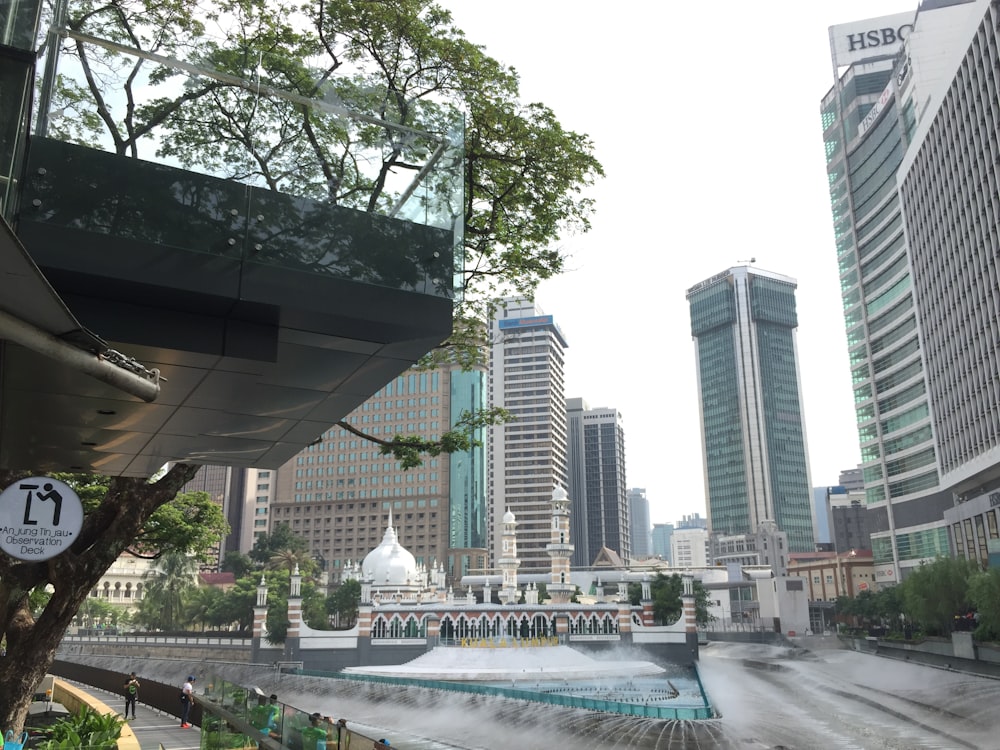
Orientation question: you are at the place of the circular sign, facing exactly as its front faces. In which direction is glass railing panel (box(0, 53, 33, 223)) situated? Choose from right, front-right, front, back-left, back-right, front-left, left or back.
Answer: front

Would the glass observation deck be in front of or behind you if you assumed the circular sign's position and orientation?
in front

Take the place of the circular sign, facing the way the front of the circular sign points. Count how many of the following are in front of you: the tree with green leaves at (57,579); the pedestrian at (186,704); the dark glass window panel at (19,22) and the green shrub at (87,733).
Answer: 1

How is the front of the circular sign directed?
toward the camera

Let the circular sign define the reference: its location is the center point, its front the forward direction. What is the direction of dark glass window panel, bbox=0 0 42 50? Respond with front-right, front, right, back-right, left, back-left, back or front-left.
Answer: front
